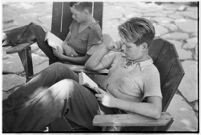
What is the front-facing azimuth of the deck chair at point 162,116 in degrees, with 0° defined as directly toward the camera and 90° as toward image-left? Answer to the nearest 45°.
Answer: approximately 90°

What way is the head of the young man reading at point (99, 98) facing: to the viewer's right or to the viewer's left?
to the viewer's left
